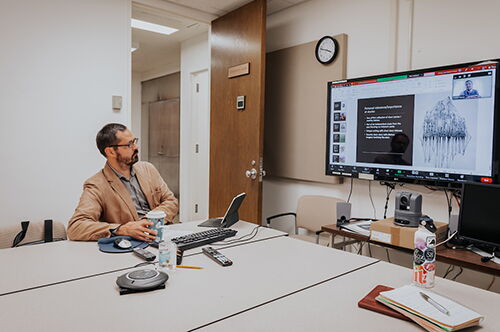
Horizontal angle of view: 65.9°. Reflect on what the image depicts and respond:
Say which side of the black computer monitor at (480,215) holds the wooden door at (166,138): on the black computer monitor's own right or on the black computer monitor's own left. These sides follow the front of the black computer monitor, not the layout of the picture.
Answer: on the black computer monitor's own right

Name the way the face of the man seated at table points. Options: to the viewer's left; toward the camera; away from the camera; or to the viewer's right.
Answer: to the viewer's right

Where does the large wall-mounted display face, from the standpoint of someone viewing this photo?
facing the viewer and to the left of the viewer

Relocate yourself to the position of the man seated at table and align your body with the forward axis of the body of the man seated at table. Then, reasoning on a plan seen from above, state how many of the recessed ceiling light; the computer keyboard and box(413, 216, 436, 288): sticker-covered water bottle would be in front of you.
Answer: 2

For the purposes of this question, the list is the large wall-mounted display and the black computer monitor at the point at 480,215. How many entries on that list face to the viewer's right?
0

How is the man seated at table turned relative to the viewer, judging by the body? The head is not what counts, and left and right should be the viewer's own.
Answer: facing the viewer and to the right of the viewer

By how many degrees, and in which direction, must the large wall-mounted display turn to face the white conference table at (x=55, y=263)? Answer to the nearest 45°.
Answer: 0° — it already faces it

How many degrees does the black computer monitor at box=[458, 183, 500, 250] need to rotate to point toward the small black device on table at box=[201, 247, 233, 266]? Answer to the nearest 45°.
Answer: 0° — it already faces it

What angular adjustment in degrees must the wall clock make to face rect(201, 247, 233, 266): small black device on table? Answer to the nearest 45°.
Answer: approximately 45° to its left

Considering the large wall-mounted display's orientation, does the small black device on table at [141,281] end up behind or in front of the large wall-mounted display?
in front

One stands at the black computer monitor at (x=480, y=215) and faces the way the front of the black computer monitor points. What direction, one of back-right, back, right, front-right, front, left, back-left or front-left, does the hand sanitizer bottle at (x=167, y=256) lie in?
front

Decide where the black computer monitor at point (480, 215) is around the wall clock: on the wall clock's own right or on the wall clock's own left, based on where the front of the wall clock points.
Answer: on the wall clock's own left

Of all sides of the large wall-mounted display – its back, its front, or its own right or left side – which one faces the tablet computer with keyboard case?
front
